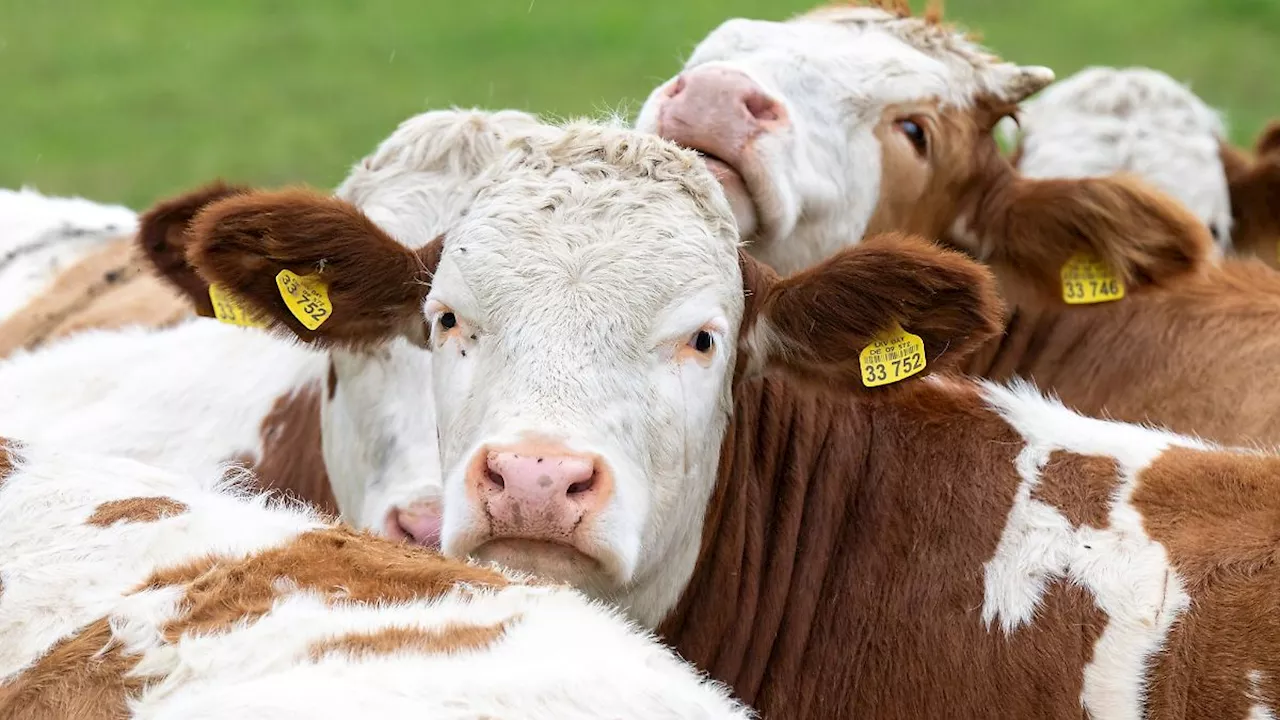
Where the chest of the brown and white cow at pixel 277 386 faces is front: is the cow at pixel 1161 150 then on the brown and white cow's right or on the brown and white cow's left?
on the brown and white cow's left

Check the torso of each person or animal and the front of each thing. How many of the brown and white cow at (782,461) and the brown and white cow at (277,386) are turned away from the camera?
0

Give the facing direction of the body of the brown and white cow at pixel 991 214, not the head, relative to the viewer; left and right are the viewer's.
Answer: facing the viewer and to the left of the viewer

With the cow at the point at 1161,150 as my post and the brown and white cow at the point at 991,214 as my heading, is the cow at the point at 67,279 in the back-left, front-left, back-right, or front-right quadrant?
front-right

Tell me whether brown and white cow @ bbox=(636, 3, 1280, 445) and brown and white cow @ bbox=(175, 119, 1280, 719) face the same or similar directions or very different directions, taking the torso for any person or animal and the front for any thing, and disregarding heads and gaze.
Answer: same or similar directions

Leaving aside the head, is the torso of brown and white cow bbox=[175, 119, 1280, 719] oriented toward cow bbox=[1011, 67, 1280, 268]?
no

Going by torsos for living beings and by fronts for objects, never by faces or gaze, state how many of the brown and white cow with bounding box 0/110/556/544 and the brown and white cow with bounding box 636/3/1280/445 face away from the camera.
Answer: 0

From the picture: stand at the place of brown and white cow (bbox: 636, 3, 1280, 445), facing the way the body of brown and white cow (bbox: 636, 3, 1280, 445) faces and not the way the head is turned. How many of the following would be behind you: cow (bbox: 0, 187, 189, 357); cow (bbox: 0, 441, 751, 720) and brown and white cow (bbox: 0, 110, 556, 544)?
0

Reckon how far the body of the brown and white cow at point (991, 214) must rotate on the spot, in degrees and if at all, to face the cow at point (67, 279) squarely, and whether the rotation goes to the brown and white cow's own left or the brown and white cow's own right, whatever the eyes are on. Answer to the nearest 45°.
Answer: approximately 45° to the brown and white cow's own right

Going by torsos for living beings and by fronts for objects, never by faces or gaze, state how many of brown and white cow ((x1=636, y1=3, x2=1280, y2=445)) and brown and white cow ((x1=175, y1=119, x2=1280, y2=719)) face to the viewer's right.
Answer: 0

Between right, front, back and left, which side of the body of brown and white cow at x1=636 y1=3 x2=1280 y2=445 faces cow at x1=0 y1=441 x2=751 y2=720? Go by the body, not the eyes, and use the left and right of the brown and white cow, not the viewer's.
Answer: front

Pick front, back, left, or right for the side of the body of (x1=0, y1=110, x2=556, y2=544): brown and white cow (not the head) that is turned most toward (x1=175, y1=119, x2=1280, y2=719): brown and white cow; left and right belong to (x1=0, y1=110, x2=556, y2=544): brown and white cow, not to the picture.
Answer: front

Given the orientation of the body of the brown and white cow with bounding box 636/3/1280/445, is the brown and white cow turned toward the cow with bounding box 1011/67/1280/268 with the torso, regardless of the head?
no
